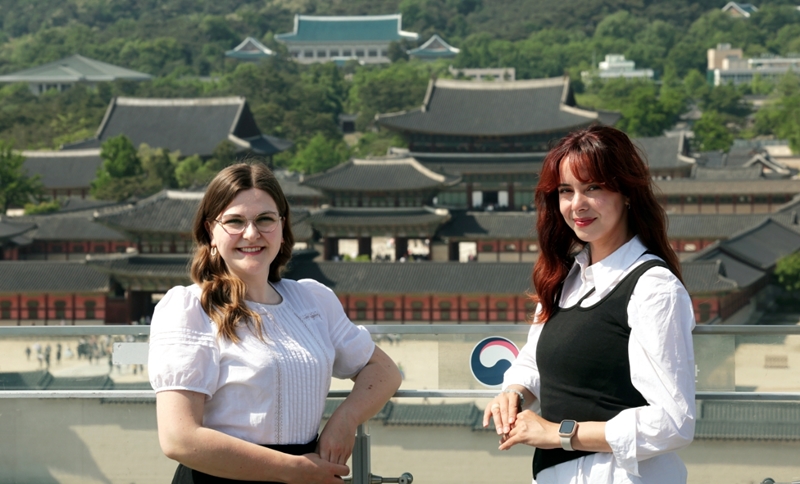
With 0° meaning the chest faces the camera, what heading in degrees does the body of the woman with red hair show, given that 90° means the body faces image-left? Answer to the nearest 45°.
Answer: approximately 45°

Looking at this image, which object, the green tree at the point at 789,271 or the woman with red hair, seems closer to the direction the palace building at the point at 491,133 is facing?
the woman with red hair

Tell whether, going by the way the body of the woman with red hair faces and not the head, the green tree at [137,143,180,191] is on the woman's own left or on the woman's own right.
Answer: on the woman's own right

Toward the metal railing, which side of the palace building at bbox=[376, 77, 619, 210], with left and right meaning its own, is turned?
front

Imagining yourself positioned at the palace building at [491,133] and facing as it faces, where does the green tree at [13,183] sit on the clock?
The green tree is roughly at 3 o'clock from the palace building.

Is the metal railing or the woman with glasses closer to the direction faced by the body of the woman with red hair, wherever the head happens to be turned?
the woman with glasses

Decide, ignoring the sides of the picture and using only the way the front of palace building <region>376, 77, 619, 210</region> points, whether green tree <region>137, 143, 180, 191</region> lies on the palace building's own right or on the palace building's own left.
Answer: on the palace building's own right

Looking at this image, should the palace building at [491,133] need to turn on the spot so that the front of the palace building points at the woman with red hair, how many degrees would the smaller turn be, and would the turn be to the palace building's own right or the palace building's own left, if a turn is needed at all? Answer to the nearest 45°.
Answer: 0° — it already faces them

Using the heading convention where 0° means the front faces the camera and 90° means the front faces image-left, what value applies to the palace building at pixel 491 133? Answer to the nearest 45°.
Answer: approximately 0°

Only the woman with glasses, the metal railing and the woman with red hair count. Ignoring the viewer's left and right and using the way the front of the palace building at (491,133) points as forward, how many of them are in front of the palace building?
3

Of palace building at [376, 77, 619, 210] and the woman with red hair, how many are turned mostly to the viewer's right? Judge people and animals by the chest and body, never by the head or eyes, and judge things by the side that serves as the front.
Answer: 0
